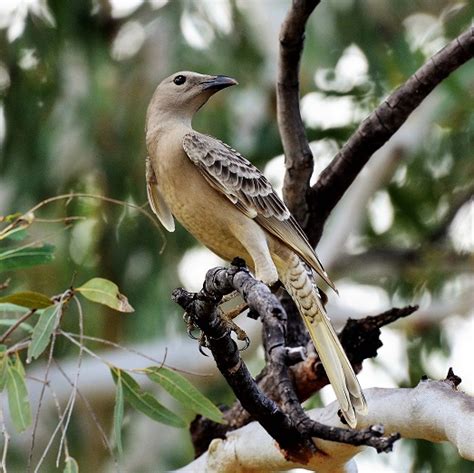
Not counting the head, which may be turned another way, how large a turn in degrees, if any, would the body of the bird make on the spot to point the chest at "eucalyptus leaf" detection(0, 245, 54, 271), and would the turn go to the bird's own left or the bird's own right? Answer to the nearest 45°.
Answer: approximately 45° to the bird's own right

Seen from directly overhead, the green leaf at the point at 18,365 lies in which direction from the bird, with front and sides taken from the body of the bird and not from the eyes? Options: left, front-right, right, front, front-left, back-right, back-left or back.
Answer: front-right

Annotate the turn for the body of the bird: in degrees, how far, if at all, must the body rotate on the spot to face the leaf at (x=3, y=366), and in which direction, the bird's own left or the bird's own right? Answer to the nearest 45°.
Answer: approximately 45° to the bird's own right

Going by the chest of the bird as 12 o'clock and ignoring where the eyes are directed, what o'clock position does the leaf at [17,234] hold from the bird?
The leaf is roughly at 1 o'clock from the bird.

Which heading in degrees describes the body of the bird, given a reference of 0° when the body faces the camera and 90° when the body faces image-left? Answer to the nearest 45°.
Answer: approximately 45°

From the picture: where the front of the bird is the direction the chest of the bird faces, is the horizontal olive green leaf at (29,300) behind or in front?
in front
